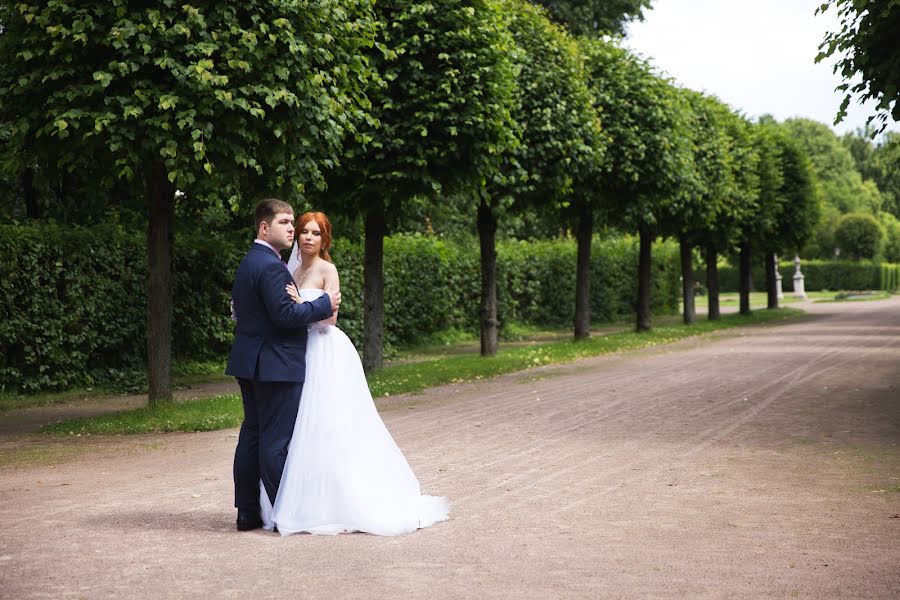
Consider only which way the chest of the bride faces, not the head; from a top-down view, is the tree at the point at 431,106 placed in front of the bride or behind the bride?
behind

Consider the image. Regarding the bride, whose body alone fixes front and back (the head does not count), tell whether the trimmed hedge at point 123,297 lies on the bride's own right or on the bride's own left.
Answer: on the bride's own right

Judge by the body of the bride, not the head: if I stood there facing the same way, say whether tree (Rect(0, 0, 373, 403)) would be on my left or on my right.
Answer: on my right

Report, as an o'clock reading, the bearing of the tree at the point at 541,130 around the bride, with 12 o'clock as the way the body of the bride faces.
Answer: The tree is roughly at 5 o'clock from the bride.

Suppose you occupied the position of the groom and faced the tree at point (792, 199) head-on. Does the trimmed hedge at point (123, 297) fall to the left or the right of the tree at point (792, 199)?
left

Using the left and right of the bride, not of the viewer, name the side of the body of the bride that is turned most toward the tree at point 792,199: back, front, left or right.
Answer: back

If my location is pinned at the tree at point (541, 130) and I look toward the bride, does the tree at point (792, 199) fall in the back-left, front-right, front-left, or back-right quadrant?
back-left

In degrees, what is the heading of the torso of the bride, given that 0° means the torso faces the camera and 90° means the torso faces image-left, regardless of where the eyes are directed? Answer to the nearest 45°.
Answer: approximately 45°

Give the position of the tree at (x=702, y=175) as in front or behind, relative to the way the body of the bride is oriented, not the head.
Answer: behind

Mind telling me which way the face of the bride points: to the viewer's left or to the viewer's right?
to the viewer's left
